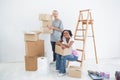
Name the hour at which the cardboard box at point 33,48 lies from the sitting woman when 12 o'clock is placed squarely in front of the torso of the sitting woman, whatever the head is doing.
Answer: The cardboard box is roughly at 2 o'clock from the sitting woman.

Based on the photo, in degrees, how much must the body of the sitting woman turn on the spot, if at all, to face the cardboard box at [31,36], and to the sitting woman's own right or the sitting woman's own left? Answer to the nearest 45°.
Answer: approximately 45° to the sitting woman's own right

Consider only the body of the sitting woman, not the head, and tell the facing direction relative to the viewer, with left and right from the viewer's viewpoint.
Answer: facing the viewer and to the left of the viewer

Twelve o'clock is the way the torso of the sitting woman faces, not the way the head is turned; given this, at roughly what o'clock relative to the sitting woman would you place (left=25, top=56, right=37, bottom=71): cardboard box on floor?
The cardboard box on floor is roughly at 2 o'clock from the sitting woman.
